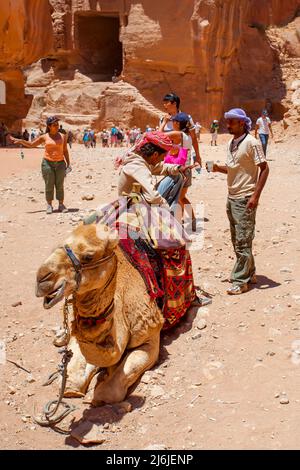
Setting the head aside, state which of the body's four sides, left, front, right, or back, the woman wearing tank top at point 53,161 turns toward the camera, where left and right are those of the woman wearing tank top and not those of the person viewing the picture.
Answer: front

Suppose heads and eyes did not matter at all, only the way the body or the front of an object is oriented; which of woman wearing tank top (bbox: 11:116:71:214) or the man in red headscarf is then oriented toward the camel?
the woman wearing tank top

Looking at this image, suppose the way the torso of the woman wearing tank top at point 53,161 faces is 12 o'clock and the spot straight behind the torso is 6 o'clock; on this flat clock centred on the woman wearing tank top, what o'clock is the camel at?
The camel is roughly at 12 o'clock from the woman wearing tank top.

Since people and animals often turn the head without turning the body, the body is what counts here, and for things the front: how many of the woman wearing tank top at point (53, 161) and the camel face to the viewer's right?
0

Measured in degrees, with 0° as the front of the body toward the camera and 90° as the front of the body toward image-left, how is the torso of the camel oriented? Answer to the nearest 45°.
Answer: approximately 45°

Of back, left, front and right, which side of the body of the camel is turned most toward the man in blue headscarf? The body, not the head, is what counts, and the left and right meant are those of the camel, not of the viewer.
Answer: back

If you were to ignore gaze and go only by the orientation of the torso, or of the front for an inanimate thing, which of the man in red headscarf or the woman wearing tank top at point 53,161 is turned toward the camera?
the woman wearing tank top

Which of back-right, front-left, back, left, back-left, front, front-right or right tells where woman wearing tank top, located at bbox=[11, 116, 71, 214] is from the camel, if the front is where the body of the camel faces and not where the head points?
back-right

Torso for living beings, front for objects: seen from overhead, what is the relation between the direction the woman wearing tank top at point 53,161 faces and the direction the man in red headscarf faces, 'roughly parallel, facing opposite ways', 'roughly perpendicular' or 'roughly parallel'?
roughly perpendicular
